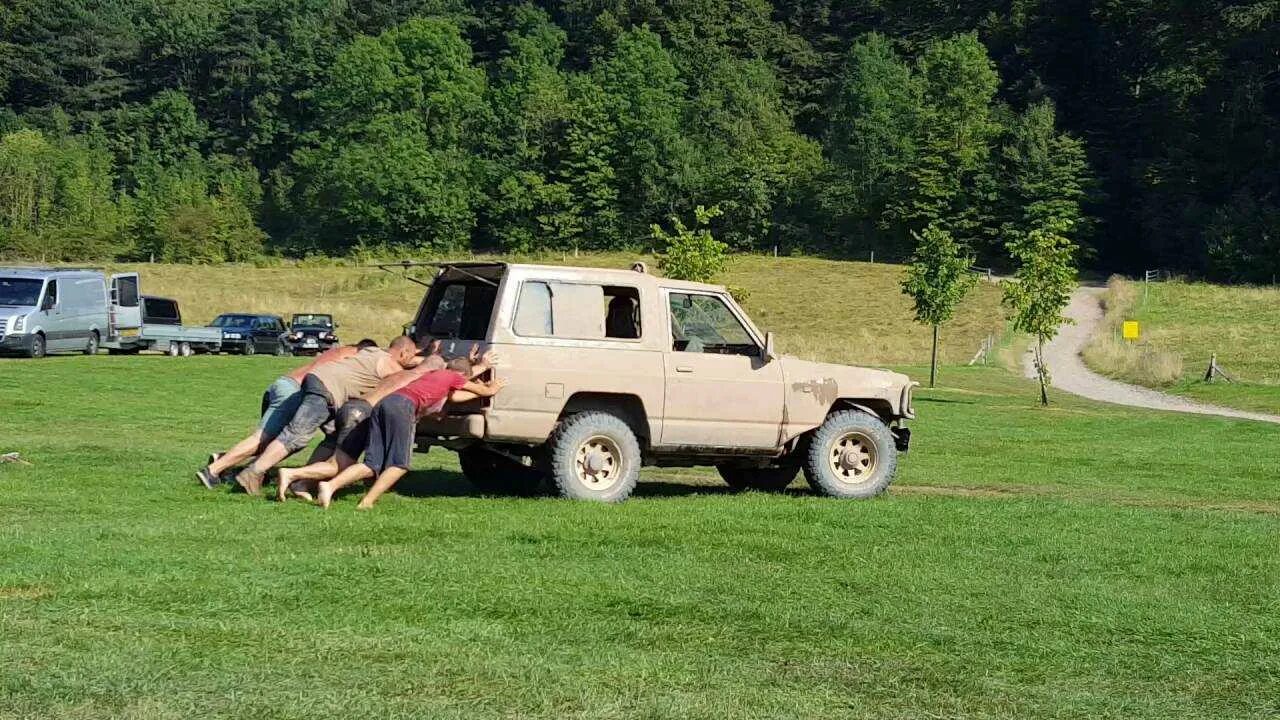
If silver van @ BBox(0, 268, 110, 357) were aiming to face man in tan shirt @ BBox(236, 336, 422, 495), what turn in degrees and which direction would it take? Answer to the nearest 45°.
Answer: approximately 45° to its left

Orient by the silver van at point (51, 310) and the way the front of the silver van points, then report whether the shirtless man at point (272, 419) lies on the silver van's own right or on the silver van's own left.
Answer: on the silver van's own left

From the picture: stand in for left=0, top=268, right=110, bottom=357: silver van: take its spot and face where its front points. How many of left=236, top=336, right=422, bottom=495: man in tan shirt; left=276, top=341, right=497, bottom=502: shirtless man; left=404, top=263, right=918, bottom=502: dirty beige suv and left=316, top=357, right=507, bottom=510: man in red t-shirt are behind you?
0

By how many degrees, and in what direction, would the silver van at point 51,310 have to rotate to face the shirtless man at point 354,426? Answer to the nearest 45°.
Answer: approximately 45° to its left

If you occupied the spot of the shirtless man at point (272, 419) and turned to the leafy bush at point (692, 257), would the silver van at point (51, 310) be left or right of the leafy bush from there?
left

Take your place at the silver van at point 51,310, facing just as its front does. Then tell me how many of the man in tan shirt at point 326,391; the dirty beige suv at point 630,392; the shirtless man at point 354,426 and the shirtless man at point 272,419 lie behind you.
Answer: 0

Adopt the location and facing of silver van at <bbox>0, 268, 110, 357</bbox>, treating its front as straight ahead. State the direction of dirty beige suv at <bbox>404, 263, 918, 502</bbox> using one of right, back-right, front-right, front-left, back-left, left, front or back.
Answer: front-left

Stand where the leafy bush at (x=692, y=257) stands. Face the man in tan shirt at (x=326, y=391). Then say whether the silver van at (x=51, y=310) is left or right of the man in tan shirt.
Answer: right

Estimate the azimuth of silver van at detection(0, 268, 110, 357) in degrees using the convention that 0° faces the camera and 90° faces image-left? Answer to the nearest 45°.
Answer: approximately 45°

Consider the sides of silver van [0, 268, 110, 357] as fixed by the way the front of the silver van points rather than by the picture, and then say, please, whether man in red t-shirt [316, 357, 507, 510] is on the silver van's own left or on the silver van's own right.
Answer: on the silver van's own left

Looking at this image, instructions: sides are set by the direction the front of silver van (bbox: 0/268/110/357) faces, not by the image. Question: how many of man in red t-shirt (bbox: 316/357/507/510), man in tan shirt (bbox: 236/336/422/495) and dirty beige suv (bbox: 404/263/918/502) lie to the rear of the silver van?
0

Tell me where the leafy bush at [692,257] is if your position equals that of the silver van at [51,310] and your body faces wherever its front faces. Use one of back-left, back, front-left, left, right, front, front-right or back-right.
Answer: back-left
